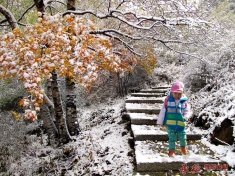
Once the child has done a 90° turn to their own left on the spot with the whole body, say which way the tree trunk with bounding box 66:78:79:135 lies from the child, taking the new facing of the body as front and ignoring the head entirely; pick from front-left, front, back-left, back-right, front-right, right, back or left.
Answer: back-left

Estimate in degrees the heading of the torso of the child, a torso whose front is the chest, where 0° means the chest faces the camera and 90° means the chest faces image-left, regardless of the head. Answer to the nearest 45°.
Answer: approximately 0°

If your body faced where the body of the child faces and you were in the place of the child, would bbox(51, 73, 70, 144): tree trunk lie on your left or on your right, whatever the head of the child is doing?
on your right

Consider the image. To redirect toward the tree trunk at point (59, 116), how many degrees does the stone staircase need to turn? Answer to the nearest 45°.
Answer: approximately 135° to its right

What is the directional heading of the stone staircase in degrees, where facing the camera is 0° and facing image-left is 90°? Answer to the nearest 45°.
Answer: approximately 0°

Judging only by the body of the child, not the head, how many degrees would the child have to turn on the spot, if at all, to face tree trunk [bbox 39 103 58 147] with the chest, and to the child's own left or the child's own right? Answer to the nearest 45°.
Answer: approximately 135° to the child's own right
